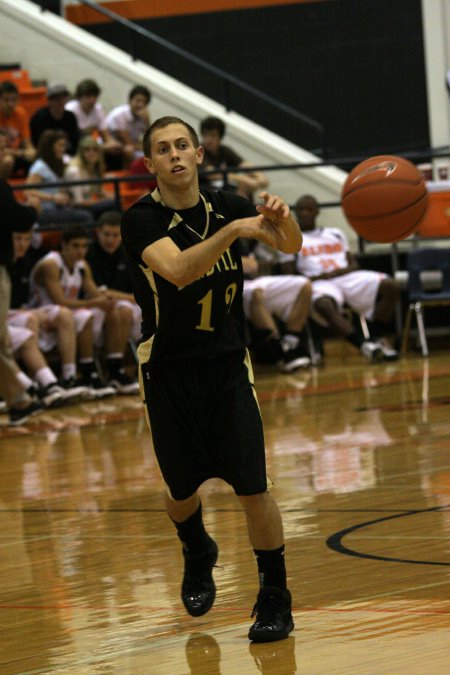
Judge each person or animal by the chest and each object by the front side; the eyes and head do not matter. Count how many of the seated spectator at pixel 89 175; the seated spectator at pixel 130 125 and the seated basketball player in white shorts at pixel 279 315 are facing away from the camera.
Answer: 0

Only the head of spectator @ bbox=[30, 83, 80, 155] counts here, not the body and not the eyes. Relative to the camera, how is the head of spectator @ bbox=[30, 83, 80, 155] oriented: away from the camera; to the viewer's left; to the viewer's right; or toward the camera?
toward the camera

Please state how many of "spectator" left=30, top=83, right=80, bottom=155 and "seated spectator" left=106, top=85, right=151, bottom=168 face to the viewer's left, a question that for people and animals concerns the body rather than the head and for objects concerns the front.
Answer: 0

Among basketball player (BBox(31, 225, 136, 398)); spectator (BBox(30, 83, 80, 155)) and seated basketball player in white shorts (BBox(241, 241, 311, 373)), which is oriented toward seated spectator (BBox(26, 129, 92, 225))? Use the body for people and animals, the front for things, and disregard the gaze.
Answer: the spectator

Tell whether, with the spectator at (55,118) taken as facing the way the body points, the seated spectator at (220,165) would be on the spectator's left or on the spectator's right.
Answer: on the spectator's left

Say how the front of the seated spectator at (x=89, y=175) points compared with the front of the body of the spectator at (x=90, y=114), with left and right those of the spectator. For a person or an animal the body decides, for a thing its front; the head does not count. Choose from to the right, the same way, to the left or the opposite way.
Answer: the same way

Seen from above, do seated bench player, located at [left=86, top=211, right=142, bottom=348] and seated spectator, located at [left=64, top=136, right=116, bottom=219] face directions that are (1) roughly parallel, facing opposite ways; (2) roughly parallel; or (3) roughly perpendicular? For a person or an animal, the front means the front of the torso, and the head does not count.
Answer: roughly parallel

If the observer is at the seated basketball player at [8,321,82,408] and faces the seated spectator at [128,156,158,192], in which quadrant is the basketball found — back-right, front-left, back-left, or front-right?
back-right

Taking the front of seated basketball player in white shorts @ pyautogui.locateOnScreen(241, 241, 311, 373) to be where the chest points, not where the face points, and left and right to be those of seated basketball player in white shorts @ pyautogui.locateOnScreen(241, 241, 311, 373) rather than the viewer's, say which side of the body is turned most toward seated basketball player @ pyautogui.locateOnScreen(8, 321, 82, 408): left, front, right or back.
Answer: right

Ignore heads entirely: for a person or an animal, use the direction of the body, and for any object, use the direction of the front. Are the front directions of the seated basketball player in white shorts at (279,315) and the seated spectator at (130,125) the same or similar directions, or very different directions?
same or similar directions

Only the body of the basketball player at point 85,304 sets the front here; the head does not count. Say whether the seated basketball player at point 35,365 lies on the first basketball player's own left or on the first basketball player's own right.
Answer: on the first basketball player's own right

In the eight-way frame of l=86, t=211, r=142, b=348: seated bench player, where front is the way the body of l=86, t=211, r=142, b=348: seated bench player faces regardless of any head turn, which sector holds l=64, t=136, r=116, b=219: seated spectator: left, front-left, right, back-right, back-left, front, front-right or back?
back-left

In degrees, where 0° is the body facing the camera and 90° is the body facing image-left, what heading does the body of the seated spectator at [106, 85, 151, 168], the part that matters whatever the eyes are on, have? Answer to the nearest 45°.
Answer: approximately 315°

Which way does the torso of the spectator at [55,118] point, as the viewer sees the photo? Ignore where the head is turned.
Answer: toward the camera

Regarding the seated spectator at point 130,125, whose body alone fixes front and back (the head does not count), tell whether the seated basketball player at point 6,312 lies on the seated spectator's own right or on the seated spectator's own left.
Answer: on the seated spectator's own right

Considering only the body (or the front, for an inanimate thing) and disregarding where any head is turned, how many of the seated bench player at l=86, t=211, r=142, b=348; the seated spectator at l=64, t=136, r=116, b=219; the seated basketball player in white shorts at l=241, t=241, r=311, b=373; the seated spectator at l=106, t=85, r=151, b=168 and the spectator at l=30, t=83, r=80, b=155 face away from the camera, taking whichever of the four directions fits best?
0

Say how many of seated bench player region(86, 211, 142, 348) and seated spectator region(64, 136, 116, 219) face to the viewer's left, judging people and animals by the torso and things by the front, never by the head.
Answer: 0

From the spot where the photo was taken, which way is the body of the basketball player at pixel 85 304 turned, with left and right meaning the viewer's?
facing the viewer and to the right of the viewer
